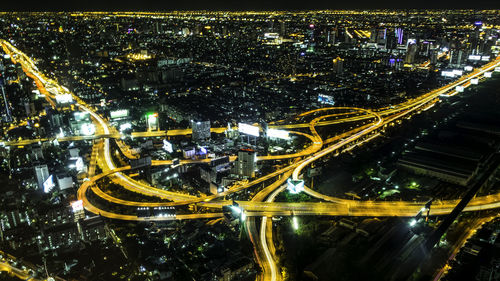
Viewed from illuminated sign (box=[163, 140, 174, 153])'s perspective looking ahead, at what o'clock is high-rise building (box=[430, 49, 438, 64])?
The high-rise building is roughly at 8 o'clock from the illuminated sign.

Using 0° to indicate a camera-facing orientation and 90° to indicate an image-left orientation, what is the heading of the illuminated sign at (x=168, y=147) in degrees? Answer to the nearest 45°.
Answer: approximately 0°

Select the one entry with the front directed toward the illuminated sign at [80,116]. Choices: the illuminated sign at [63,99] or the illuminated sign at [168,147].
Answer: the illuminated sign at [63,99]

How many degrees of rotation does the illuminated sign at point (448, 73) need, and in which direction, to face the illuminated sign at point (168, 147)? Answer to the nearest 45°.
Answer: approximately 45° to its right

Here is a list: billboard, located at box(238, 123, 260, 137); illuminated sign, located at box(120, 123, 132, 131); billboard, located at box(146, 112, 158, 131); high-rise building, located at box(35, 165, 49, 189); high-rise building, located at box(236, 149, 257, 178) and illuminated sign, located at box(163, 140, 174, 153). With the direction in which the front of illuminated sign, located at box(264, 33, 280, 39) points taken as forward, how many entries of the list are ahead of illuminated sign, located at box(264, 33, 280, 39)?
6

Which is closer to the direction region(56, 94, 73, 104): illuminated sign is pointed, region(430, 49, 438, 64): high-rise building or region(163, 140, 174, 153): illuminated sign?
the illuminated sign

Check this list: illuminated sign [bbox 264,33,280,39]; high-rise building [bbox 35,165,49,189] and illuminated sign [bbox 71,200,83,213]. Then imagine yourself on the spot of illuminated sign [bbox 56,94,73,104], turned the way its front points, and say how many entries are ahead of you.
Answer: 2

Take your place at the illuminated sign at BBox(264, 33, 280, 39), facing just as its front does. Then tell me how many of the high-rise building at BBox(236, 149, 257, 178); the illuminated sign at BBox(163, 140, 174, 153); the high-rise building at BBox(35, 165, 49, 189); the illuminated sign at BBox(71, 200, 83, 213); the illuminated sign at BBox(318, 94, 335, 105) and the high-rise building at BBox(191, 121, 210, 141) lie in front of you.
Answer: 6

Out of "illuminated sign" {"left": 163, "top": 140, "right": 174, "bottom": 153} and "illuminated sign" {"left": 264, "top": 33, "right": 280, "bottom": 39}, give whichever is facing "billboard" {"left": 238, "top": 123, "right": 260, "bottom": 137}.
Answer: "illuminated sign" {"left": 264, "top": 33, "right": 280, "bottom": 39}

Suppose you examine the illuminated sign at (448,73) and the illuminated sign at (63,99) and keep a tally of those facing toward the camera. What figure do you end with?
2

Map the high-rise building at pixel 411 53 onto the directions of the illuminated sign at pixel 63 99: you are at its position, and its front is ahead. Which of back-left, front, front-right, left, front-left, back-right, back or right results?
left

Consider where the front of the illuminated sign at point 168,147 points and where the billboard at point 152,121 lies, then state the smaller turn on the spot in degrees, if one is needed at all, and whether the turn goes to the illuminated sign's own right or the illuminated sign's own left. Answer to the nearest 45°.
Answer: approximately 180°

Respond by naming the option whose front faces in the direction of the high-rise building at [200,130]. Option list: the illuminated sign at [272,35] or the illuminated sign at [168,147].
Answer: the illuminated sign at [272,35]

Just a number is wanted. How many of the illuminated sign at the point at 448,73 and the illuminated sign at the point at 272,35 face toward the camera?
2
